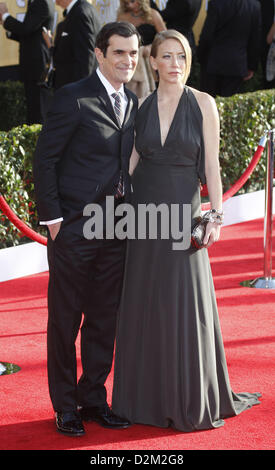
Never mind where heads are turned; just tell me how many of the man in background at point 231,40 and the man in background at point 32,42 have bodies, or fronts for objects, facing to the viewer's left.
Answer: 1

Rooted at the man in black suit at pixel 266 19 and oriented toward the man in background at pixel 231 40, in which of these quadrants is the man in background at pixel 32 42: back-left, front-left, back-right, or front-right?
front-right

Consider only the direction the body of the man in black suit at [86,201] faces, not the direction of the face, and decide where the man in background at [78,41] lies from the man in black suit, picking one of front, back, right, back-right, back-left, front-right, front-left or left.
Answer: back-left

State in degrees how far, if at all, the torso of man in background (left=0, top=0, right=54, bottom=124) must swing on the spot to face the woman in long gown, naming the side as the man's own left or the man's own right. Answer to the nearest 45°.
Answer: approximately 90° to the man's own left

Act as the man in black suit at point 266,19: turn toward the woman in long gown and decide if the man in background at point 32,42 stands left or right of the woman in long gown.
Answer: right

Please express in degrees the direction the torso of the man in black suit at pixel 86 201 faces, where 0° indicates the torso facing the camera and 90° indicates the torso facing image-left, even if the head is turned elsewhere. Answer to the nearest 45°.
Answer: approximately 315°
